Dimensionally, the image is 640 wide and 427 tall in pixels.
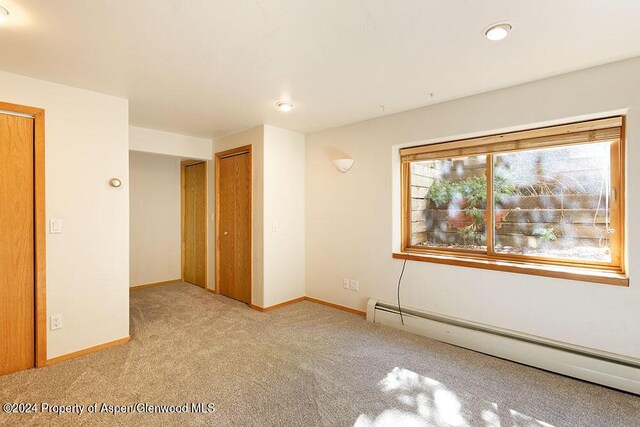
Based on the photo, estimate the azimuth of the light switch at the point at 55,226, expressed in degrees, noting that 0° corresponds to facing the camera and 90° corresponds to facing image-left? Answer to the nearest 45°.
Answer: approximately 0°

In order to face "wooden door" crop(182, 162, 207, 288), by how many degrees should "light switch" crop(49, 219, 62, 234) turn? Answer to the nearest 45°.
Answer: approximately 135° to its left

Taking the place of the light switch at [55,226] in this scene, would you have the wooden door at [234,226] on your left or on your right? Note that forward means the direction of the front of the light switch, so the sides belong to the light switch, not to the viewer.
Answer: on your left

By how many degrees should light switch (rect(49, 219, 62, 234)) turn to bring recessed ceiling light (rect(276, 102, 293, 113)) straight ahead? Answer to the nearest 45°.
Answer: approximately 45° to its left

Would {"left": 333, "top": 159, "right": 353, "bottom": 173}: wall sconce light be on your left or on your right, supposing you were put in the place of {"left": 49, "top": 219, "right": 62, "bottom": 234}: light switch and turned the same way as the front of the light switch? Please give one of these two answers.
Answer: on your left

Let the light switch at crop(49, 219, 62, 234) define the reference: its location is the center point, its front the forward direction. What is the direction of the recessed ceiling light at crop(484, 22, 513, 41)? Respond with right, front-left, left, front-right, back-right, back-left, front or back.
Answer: front-left
